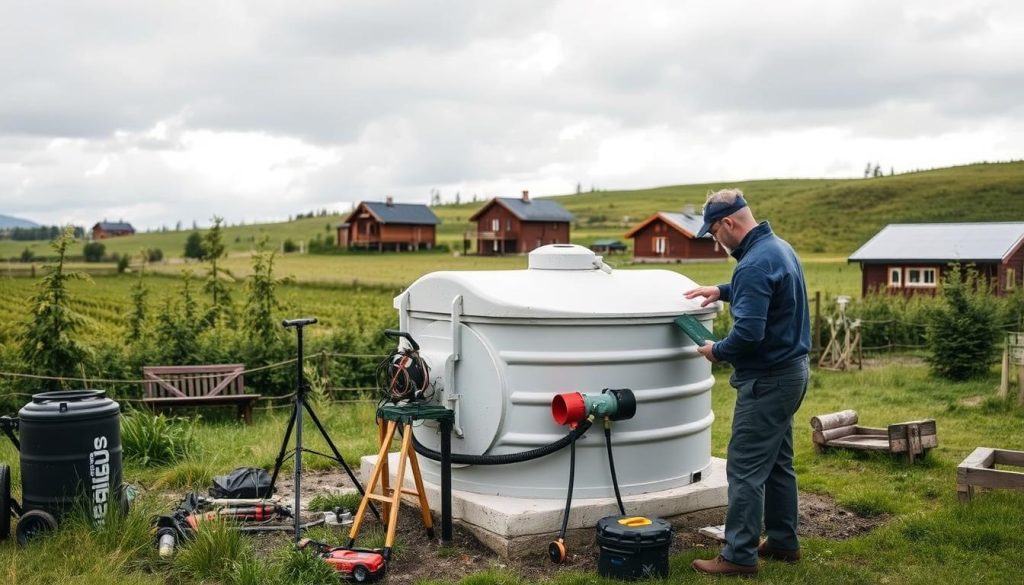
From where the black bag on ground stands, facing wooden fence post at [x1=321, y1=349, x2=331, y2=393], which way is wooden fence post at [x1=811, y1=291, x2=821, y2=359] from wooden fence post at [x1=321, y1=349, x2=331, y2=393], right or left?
right

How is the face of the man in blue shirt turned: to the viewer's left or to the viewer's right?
to the viewer's left

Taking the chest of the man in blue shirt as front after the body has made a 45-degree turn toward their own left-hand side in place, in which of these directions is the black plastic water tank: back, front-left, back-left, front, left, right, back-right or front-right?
front-right

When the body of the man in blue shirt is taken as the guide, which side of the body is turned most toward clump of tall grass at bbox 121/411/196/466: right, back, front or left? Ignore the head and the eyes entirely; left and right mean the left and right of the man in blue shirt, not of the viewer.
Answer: front

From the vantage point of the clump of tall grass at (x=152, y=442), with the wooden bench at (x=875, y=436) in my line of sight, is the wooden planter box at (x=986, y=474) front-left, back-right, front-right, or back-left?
front-right

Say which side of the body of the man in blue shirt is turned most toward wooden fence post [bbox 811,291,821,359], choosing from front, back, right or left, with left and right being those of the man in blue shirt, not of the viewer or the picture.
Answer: right

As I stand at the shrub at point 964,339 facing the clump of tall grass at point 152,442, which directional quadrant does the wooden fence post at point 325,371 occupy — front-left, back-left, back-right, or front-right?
front-right

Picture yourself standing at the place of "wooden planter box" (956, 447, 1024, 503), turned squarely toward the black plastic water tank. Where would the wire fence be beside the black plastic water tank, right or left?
right

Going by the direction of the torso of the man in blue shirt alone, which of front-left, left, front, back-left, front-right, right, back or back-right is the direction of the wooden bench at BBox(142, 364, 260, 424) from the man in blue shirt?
front-right

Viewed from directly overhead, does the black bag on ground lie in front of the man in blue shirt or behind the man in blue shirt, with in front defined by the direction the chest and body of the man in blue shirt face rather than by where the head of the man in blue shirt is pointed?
in front

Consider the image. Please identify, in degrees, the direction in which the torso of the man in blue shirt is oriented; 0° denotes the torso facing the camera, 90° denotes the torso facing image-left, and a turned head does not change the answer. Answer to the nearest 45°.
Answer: approximately 90°

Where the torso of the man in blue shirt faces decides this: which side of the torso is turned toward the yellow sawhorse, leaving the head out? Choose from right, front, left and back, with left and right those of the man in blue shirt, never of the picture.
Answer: front

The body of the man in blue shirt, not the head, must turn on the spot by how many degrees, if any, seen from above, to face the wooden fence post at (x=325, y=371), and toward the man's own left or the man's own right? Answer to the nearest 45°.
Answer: approximately 45° to the man's own right
